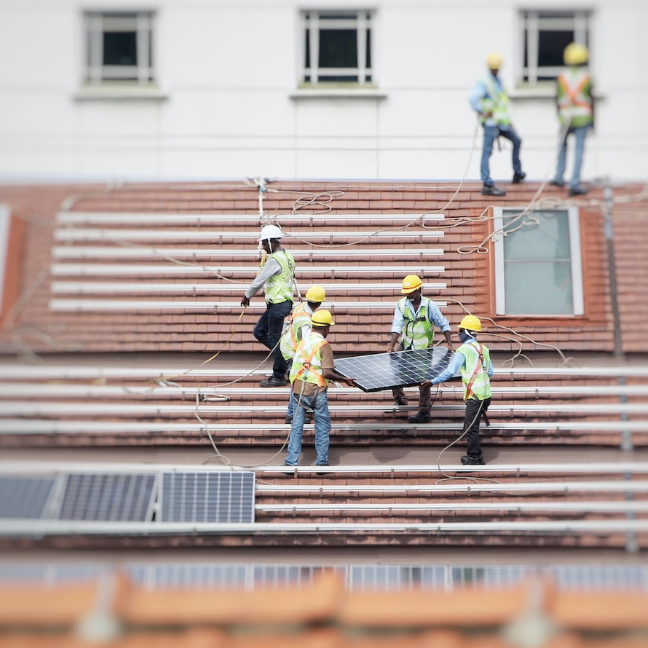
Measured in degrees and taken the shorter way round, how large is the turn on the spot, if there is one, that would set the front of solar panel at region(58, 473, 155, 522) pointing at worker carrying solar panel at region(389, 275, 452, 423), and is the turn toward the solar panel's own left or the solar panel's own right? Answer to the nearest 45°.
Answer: approximately 90° to the solar panel's own left

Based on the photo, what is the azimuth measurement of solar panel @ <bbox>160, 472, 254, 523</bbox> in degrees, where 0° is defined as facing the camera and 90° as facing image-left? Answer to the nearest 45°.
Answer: approximately 0°

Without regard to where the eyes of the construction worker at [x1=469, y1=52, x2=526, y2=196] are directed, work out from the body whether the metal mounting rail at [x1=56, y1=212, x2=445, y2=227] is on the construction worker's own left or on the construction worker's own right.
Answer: on the construction worker's own right

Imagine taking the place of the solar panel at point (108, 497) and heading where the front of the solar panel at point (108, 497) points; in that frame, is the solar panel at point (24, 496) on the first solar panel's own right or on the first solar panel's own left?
on the first solar panel's own right

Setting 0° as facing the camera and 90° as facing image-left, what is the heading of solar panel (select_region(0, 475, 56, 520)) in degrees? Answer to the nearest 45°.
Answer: approximately 0°

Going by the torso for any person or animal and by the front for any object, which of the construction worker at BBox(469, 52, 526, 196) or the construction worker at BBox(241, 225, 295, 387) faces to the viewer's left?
the construction worker at BBox(241, 225, 295, 387)

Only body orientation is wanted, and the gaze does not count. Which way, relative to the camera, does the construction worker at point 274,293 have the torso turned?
to the viewer's left

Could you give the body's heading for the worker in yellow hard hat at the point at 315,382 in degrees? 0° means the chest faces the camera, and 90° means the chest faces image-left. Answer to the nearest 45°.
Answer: approximately 225°

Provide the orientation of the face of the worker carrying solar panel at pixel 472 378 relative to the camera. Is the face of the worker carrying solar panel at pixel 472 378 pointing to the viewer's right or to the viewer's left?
to the viewer's left

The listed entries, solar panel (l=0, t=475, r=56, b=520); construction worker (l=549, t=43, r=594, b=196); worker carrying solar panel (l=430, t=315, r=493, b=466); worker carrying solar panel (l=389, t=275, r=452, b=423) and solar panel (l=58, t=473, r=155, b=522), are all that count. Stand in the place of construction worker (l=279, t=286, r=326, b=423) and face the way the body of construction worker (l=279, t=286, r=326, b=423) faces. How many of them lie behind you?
2
